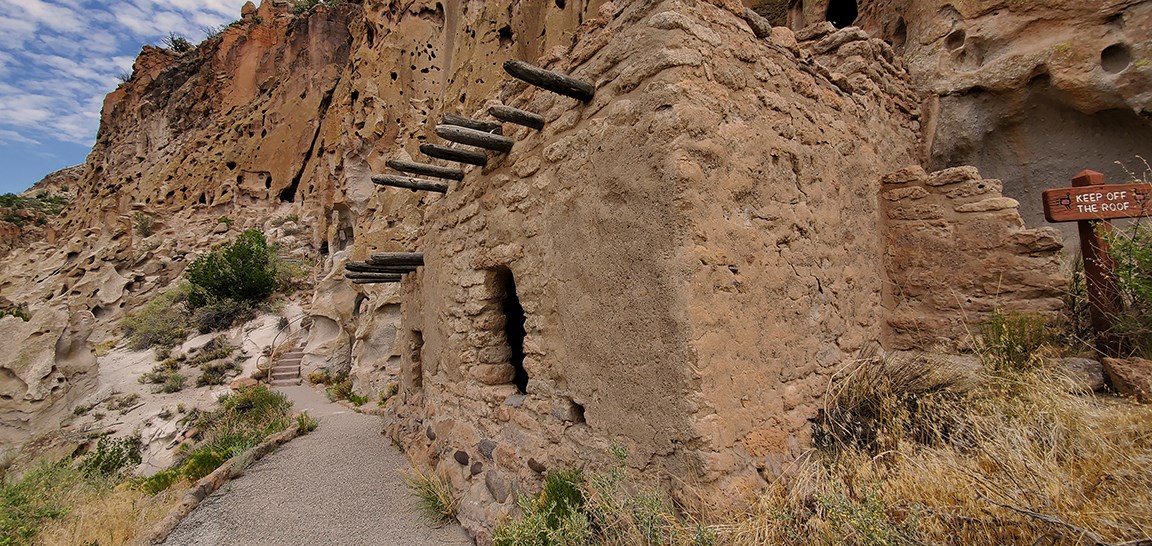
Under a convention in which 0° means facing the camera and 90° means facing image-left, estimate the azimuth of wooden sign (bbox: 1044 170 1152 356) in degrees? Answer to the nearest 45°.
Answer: approximately 0°

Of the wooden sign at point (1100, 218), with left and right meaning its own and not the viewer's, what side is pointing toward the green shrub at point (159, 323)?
right

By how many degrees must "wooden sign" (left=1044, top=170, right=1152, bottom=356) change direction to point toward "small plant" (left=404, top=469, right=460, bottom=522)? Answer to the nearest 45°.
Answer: approximately 45° to its right

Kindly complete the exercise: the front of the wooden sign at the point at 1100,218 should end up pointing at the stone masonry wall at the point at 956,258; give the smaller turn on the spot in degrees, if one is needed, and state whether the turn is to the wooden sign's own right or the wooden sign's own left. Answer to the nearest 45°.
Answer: approximately 90° to the wooden sign's own right

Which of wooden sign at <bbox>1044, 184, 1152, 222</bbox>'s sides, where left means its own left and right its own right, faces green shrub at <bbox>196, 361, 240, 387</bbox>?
right

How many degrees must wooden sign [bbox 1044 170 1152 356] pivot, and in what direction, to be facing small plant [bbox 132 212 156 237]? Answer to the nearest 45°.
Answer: approximately 90° to its right

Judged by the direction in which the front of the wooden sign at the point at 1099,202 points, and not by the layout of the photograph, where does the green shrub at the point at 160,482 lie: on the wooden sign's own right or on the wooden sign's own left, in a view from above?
on the wooden sign's own right

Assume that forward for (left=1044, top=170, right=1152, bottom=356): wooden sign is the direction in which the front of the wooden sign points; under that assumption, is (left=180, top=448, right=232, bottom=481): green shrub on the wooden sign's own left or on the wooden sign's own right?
on the wooden sign's own right
